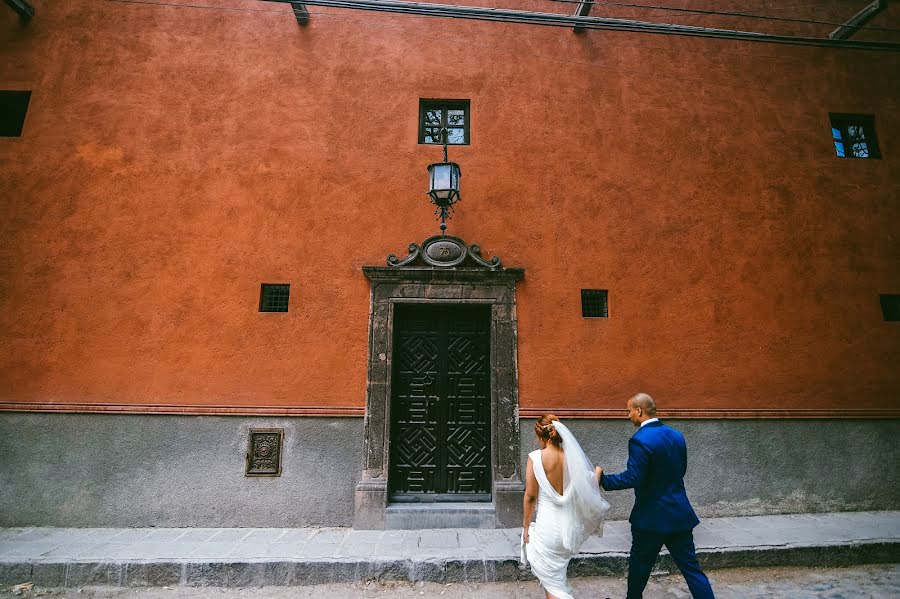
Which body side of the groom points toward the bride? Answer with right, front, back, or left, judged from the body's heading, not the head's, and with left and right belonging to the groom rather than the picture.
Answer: left

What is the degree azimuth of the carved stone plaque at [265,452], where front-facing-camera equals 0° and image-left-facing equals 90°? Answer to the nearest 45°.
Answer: approximately 0°

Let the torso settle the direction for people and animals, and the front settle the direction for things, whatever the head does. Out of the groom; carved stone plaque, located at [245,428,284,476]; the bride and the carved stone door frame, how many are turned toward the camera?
2

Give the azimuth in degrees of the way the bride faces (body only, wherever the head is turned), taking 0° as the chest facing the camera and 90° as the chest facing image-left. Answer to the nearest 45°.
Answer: approximately 135°

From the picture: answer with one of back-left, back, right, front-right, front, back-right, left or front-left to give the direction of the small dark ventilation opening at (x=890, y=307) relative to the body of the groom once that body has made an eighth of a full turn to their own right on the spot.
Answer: front-right

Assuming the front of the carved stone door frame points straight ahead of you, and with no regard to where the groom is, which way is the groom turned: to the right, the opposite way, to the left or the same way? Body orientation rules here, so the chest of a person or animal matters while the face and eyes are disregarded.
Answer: the opposite way

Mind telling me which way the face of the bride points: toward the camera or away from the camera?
away from the camera

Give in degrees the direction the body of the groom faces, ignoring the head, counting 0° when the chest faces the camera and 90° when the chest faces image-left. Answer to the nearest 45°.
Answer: approximately 135°

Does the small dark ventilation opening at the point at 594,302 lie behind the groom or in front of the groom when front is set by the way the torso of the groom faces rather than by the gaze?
in front

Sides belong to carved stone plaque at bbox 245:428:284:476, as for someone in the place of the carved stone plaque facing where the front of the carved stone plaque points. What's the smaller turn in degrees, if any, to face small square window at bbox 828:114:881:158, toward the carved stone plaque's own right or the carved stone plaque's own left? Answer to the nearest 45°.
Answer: approximately 90° to the carved stone plaque's own left
